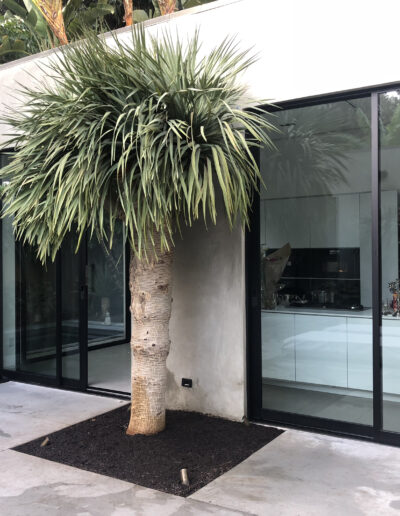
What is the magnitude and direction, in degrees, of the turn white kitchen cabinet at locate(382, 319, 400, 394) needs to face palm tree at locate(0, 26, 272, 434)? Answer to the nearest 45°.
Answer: approximately 45° to its right

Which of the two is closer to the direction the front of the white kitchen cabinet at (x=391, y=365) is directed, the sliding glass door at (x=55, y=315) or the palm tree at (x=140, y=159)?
the palm tree

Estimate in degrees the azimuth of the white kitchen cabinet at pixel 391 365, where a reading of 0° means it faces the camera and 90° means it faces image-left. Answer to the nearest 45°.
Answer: approximately 0°

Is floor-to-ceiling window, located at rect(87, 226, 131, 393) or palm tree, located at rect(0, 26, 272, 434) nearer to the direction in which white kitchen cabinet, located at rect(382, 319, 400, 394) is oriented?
the palm tree

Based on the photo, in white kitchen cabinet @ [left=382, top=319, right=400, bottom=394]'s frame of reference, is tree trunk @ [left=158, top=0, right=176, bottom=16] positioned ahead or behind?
behind

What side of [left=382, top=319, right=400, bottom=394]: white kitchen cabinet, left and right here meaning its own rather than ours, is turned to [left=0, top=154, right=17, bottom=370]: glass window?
right
